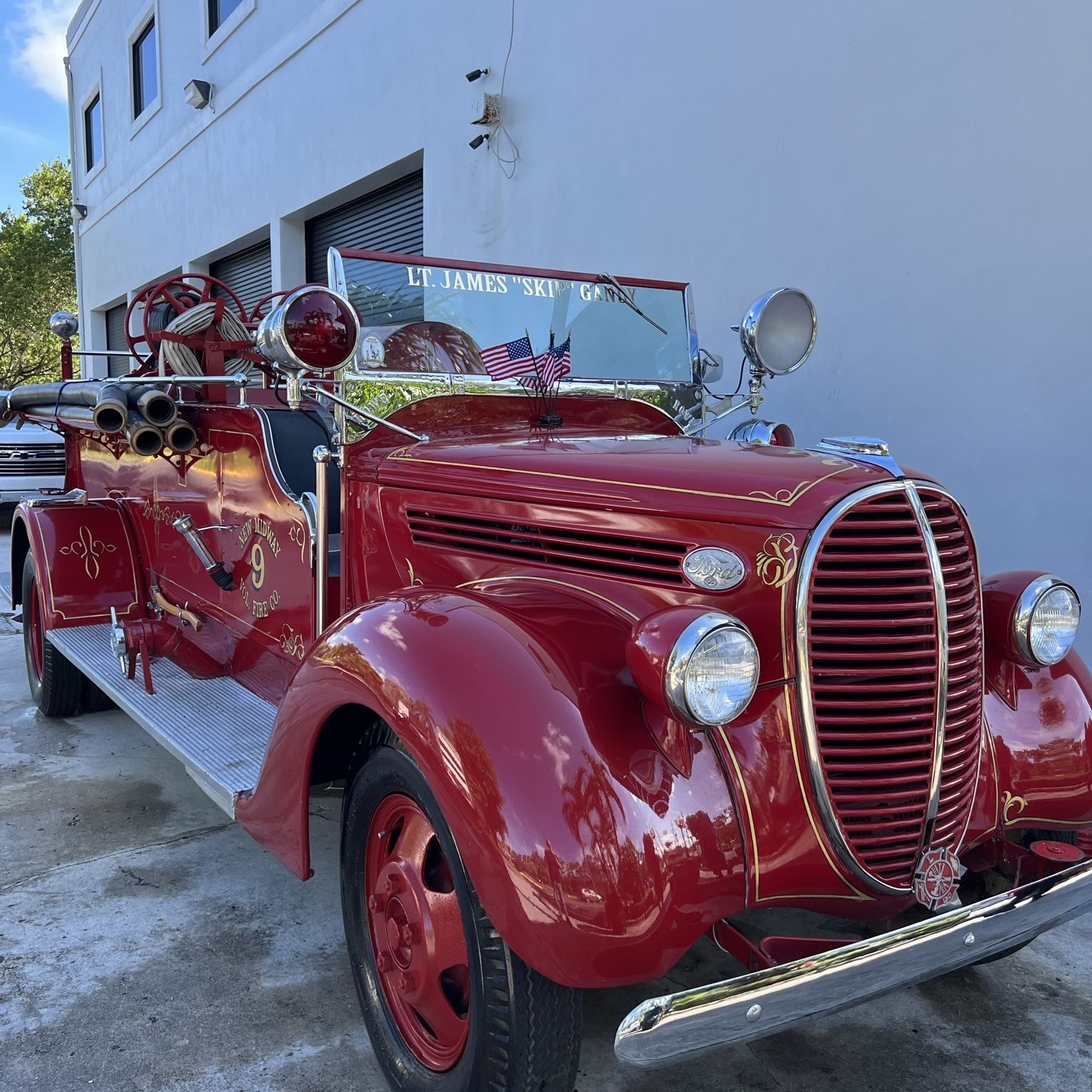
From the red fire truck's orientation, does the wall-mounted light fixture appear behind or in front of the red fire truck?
behind

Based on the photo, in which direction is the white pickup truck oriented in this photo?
toward the camera

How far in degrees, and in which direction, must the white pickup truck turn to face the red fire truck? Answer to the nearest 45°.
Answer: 0° — it already faces it

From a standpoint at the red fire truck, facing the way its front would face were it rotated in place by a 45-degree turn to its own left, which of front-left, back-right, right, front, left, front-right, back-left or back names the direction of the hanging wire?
left

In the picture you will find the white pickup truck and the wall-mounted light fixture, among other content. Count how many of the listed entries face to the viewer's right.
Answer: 0

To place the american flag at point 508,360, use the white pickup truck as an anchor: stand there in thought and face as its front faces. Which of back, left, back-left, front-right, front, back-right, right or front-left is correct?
front

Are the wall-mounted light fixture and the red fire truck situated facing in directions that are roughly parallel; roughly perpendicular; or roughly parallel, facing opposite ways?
roughly perpendicular

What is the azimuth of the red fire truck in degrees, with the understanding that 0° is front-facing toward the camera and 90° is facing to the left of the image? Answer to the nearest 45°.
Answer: approximately 315°

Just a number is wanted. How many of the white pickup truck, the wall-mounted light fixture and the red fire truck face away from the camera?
0

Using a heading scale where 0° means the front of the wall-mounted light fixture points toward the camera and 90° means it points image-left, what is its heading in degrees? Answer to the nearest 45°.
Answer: approximately 45°

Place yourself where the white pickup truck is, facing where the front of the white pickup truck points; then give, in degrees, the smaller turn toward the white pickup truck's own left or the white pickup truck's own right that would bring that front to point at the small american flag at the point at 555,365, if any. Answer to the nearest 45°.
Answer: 0° — it already faces it

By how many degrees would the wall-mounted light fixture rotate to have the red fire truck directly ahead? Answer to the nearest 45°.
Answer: approximately 45° to its left

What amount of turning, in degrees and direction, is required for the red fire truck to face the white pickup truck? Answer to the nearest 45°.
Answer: approximately 180°

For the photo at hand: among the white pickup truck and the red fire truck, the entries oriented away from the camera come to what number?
0
